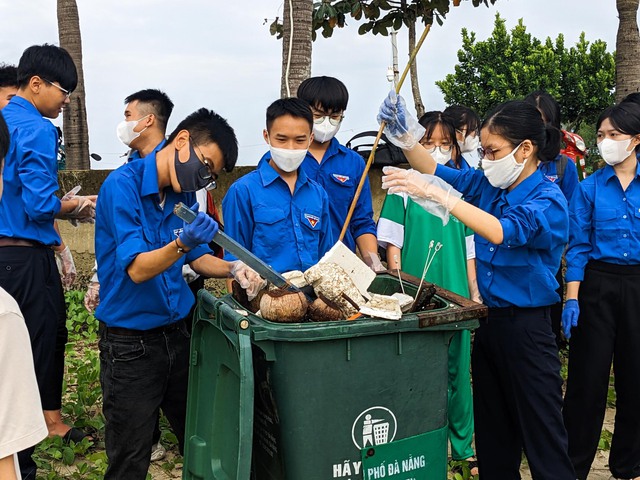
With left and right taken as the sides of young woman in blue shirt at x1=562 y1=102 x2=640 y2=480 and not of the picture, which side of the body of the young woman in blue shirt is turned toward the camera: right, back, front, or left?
front

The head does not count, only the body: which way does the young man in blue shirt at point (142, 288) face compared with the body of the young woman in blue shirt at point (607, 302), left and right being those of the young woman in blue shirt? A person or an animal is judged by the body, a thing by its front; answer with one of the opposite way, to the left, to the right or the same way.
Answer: to the left

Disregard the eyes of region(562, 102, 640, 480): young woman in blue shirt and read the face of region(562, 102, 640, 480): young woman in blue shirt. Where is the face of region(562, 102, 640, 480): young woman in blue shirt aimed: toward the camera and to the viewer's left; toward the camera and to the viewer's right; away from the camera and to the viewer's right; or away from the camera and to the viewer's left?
toward the camera and to the viewer's left

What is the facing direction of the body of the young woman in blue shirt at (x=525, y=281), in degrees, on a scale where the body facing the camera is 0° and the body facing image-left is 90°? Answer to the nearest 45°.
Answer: approximately 45°

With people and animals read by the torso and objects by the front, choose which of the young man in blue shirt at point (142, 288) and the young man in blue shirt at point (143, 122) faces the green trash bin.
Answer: the young man in blue shirt at point (142, 288)

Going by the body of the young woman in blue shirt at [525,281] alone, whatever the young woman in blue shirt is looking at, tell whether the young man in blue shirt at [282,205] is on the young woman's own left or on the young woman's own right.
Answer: on the young woman's own right

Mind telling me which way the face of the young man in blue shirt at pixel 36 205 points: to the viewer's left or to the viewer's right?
to the viewer's right

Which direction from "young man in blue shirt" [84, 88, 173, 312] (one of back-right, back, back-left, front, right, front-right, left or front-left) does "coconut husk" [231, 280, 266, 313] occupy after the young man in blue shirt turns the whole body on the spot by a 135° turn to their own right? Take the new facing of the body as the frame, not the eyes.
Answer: back-right

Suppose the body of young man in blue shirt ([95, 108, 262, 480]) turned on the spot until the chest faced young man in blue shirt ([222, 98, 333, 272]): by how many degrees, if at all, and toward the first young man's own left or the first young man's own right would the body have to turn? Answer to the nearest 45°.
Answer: approximately 90° to the first young man's own left

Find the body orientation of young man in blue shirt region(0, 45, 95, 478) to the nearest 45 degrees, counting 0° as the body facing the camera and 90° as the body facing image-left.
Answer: approximately 270°
